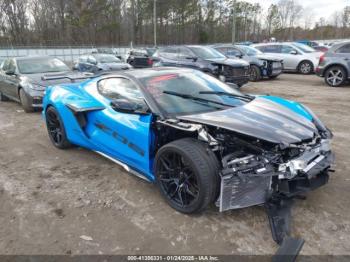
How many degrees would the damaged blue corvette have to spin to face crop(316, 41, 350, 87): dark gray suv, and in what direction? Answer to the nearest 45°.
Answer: approximately 90° to its left

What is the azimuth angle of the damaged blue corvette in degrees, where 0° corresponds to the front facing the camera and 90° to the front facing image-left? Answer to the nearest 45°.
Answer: approximately 315°

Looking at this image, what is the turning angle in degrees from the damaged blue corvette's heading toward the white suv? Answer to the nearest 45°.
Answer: approximately 135° to its left
